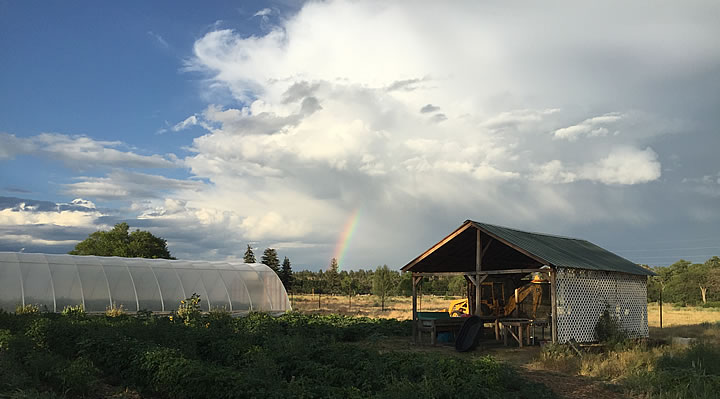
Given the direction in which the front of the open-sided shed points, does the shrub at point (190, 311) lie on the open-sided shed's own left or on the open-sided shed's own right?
on the open-sided shed's own right

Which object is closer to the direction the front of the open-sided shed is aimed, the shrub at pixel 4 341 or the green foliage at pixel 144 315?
the shrub

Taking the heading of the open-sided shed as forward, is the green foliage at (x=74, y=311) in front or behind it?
in front

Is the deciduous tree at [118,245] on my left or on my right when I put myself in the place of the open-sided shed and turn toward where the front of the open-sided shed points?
on my right

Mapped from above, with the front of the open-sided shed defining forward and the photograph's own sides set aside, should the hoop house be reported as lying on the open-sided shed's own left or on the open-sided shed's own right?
on the open-sided shed's own right

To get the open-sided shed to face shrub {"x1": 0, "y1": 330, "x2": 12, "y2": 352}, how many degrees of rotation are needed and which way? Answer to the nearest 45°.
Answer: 0° — it already faces it

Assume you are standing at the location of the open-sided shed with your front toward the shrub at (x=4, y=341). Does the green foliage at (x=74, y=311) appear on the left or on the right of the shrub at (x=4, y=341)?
right

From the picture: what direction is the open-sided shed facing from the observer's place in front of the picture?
facing the viewer and to the left of the viewer

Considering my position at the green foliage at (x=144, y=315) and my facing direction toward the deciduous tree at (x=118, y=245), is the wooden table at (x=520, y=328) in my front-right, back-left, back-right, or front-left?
back-right
